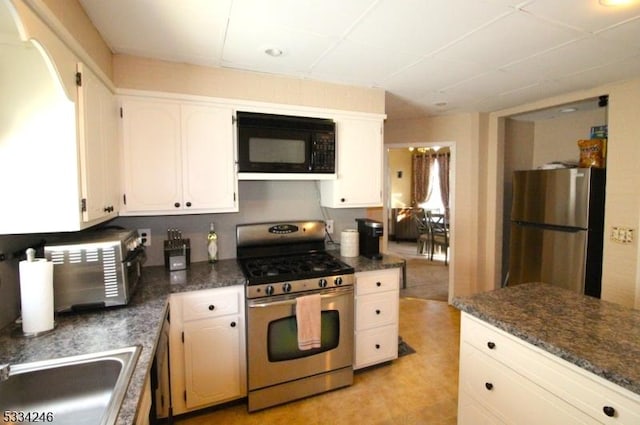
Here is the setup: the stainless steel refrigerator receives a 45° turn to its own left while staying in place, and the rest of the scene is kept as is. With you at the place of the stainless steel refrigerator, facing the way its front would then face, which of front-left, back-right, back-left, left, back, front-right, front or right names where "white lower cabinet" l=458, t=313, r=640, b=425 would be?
front

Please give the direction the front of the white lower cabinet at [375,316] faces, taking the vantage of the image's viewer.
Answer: facing the viewer and to the right of the viewer

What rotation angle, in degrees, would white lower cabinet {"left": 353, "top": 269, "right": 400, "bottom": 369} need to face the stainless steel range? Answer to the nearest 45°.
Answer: approximately 90° to its right

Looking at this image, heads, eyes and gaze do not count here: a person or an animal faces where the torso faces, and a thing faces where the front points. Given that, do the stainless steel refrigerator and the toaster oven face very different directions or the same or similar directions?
very different directions

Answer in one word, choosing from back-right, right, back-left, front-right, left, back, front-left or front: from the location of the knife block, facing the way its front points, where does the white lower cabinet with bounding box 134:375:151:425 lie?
front

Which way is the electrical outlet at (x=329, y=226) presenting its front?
toward the camera

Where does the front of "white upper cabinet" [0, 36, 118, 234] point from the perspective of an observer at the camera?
facing to the right of the viewer

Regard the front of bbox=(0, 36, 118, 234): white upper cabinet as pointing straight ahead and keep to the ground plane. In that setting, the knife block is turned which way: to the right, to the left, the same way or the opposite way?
to the right

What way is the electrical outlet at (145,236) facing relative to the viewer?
toward the camera
